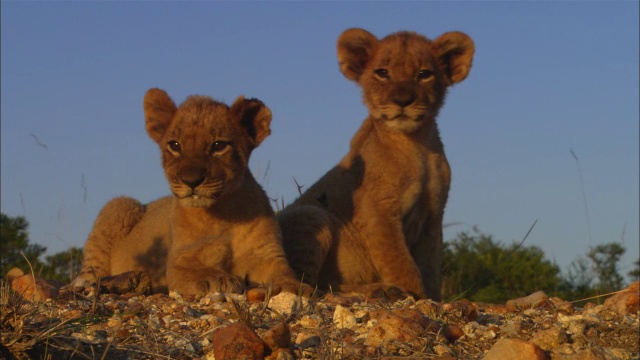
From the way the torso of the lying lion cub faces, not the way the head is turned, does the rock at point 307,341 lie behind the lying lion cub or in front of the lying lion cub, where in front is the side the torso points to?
in front

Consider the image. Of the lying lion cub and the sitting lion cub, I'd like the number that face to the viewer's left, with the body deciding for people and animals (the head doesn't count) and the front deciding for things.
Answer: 0

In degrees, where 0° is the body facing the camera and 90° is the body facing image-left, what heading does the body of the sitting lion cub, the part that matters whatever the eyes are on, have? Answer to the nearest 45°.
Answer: approximately 315°

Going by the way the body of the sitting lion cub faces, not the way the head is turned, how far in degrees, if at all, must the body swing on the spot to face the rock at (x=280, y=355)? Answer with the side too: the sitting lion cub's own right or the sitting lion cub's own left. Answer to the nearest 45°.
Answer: approximately 45° to the sitting lion cub's own right

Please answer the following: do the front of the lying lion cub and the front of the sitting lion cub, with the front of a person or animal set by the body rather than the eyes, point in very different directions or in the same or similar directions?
same or similar directions

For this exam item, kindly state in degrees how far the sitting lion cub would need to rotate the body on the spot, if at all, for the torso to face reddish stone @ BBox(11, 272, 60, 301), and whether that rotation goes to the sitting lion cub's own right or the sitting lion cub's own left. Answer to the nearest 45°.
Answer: approximately 90° to the sitting lion cub's own right

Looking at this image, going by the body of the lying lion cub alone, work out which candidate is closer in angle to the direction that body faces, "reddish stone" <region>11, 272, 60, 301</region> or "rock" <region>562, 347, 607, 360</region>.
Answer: the rock

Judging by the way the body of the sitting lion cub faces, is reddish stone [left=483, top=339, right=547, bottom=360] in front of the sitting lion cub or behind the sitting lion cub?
in front

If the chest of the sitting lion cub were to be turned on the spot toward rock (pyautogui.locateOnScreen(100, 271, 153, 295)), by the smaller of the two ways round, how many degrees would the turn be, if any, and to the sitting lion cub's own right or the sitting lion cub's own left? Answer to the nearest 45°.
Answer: approximately 90° to the sitting lion cub's own right

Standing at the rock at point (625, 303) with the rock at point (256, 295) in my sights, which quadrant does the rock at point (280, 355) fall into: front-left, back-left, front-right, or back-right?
front-left

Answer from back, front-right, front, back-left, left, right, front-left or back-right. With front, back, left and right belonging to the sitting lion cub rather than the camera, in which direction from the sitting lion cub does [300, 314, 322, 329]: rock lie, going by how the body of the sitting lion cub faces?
front-right

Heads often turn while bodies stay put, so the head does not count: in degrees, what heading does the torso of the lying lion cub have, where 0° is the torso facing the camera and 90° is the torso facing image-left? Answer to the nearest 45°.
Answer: approximately 315°

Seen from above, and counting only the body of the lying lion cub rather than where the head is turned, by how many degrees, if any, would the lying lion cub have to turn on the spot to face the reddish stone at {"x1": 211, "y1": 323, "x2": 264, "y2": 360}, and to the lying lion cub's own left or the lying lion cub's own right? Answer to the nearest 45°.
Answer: approximately 45° to the lying lion cub's own right
